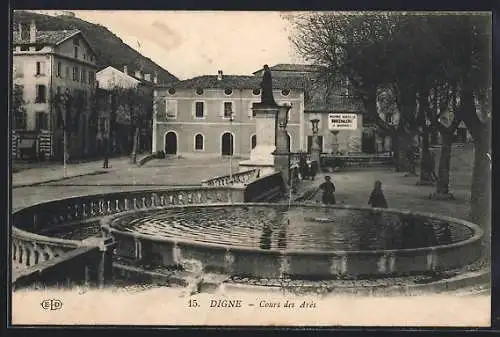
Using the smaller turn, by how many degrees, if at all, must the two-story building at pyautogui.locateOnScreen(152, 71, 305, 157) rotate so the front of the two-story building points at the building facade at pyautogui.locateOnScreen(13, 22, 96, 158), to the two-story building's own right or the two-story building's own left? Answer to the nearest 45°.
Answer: approximately 90° to the two-story building's own right

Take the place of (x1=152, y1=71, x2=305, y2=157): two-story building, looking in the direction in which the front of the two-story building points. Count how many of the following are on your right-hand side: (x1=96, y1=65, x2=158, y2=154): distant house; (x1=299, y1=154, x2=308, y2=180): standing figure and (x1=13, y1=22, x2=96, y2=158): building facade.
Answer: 2

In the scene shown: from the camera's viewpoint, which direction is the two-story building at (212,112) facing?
toward the camera

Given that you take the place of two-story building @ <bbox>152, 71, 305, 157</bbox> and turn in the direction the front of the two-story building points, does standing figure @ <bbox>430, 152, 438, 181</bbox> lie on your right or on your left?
on your left

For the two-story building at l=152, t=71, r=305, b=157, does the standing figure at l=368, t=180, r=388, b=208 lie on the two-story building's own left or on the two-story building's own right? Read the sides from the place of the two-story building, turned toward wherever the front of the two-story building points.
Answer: on the two-story building's own left

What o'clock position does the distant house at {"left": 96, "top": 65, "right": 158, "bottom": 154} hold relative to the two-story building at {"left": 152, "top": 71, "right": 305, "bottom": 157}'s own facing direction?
The distant house is roughly at 3 o'clock from the two-story building.

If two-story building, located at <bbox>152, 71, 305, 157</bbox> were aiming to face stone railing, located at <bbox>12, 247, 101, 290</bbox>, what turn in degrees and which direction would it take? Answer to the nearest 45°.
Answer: approximately 45° to its right

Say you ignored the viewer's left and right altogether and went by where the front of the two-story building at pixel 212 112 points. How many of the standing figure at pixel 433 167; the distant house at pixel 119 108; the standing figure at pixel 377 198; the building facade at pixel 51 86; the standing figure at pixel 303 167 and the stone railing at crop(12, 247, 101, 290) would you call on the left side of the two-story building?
3

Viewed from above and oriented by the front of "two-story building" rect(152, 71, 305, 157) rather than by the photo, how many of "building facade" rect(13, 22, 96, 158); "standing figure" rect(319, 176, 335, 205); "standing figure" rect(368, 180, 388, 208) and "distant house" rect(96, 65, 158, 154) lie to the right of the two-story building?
2

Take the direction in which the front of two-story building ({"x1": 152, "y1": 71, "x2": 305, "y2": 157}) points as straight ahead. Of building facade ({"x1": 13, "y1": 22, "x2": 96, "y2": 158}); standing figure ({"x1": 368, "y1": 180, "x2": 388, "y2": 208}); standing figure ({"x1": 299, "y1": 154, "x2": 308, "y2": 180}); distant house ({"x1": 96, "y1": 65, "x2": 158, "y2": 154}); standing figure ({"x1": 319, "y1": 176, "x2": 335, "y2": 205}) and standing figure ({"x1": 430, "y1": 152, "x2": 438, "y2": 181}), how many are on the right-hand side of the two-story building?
2
